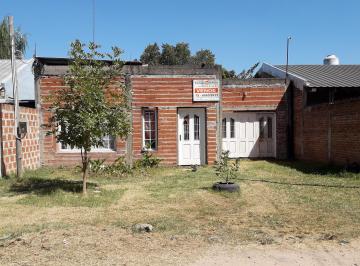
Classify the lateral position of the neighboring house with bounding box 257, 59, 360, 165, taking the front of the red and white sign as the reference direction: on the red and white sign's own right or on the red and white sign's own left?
on the red and white sign's own left

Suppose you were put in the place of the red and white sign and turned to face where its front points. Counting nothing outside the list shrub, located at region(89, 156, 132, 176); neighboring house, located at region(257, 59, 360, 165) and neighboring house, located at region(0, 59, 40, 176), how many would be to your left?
1

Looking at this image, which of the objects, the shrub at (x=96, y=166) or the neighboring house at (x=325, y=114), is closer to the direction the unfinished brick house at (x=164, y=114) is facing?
the shrub

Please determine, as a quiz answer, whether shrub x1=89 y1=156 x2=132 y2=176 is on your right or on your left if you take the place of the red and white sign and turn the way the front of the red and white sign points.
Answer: on your right

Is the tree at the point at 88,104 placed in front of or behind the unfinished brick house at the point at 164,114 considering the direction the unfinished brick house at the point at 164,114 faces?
in front

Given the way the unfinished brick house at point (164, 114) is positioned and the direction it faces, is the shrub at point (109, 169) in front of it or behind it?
in front

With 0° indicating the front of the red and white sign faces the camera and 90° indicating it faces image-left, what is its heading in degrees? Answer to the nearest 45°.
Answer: approximately 0°

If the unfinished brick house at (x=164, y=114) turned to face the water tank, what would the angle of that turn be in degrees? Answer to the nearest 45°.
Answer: approximately 135° to its left

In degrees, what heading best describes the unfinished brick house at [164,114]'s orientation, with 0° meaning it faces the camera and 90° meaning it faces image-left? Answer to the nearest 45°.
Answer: approximately 0°

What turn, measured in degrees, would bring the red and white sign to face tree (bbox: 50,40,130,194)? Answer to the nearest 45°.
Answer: approximately 45° to its right

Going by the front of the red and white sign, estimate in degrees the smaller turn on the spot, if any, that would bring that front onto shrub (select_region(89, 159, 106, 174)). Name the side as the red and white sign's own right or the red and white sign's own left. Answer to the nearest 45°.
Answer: approximately 45° to the red and white sign's own right

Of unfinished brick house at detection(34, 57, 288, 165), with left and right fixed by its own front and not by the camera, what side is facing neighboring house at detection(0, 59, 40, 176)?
right
